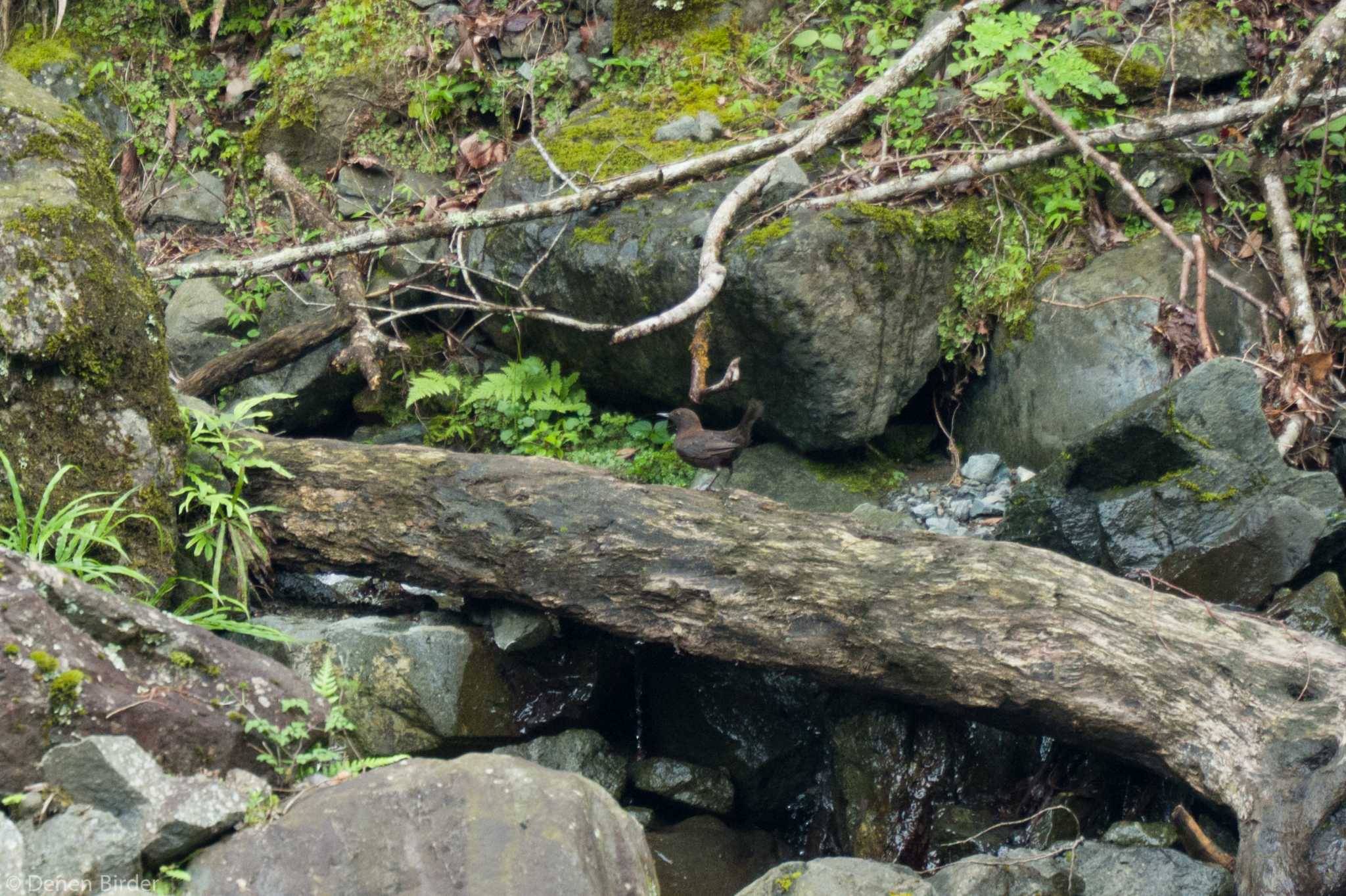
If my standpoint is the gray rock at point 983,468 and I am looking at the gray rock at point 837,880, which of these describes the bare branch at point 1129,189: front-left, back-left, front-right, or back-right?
back-left

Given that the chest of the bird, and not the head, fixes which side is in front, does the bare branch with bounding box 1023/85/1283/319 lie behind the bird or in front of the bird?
behind

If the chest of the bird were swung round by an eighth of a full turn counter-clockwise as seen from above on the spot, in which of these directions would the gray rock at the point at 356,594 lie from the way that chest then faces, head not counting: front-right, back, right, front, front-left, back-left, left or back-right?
front-right

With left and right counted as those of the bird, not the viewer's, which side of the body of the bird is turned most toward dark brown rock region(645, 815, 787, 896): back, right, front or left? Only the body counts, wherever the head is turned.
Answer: left

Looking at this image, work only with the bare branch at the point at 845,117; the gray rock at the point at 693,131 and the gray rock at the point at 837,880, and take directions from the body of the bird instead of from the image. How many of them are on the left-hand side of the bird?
1

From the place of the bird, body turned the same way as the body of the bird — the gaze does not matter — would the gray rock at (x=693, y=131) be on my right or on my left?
on my right

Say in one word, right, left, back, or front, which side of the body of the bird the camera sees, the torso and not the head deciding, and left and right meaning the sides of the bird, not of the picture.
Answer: left

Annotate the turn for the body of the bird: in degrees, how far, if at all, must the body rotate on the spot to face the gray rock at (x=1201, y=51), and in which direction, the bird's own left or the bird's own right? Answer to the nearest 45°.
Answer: approximately 135° to the bird's own right

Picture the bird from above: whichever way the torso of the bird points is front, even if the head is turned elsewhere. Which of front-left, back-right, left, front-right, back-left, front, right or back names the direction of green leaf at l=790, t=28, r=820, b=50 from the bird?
right

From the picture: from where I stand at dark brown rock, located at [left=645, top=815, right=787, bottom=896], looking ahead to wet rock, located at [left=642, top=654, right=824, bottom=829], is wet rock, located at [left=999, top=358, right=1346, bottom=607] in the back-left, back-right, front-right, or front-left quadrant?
front-right
